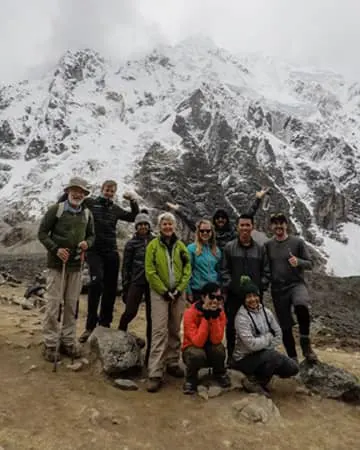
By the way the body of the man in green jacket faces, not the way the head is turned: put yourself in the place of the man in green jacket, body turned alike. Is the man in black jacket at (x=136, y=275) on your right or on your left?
on your left

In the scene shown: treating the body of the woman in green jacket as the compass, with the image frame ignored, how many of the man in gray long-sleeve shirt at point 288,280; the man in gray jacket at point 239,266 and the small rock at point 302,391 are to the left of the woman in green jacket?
3

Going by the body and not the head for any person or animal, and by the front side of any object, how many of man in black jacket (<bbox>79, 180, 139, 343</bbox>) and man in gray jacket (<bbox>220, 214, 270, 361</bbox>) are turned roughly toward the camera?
2

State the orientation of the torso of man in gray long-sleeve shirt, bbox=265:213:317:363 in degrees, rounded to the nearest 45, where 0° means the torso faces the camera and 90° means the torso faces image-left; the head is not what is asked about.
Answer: approximately 0°
